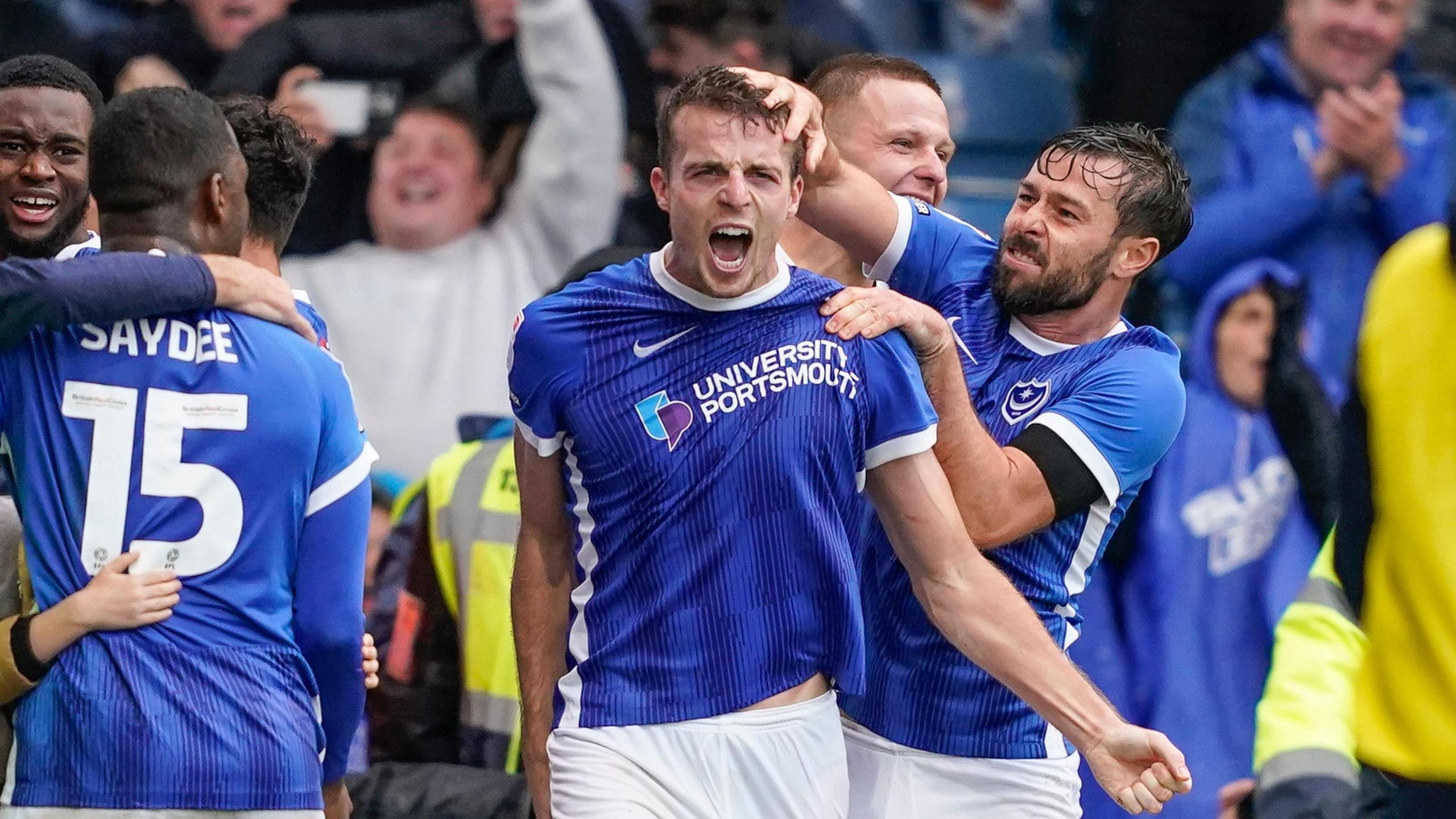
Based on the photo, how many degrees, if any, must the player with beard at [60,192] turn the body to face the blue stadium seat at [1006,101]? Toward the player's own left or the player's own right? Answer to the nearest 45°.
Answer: approximately 135° to the player's own left

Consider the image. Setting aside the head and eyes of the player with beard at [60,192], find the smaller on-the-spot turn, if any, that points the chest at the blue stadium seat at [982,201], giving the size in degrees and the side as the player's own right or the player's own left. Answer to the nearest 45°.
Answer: approximately 135° to the player's own left

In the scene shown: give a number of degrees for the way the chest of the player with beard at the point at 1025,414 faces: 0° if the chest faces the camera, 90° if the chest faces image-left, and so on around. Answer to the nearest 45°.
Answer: approximately 45°

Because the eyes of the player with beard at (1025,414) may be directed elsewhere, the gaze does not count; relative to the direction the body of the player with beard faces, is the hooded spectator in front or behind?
behind

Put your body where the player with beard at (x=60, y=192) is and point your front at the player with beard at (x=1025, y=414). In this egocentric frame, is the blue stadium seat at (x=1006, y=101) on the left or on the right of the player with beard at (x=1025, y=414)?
left

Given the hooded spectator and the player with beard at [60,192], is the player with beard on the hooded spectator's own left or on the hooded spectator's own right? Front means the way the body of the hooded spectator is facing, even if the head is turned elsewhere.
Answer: on the hooded spectator's own right
